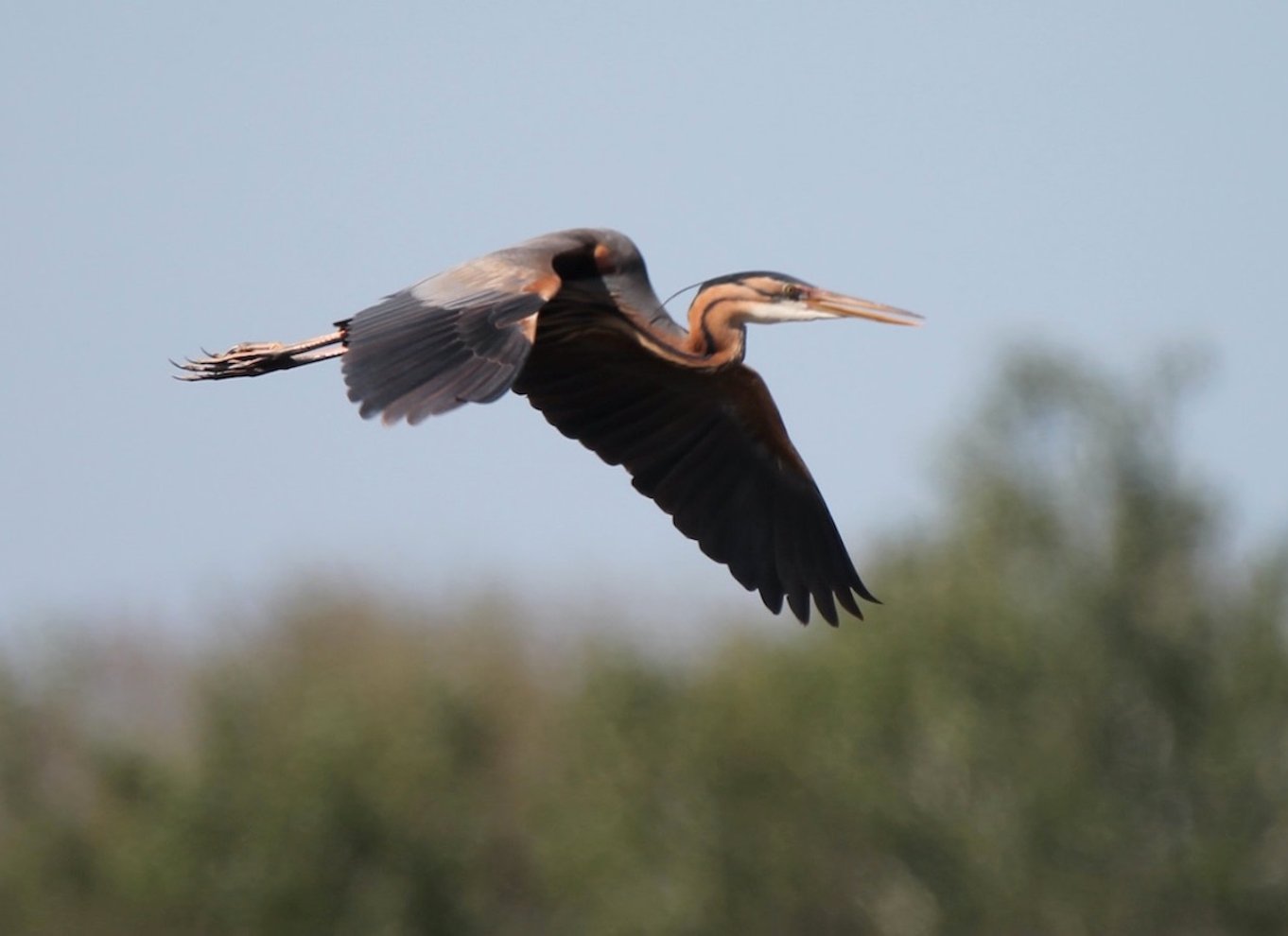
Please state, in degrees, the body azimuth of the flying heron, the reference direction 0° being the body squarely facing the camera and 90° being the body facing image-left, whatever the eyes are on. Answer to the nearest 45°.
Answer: approximately 270°
